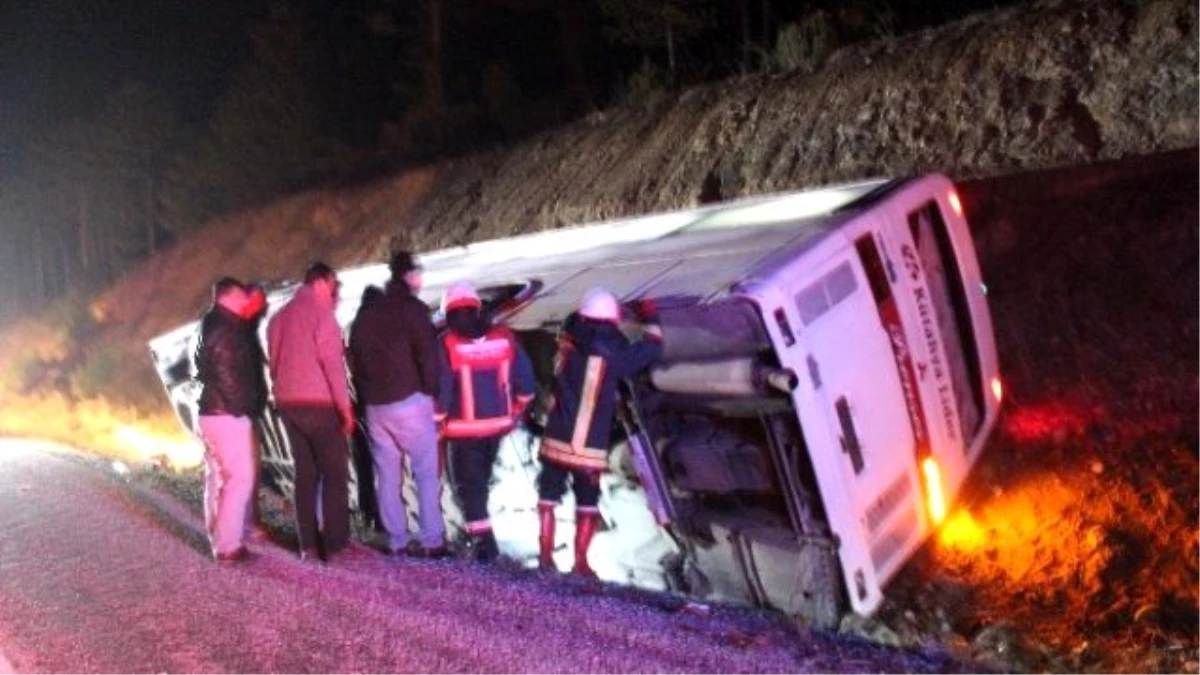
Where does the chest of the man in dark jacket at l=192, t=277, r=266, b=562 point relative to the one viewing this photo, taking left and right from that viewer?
facing away from the viewer and to the right of the viewer

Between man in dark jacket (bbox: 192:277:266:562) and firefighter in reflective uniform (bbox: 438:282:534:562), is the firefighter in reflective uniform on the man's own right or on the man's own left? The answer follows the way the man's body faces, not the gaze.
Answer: on the man's own right

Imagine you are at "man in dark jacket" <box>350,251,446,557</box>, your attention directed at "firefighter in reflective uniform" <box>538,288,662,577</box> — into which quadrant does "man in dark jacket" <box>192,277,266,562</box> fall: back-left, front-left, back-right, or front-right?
back-right
